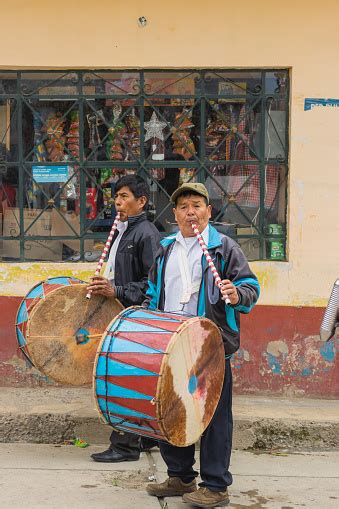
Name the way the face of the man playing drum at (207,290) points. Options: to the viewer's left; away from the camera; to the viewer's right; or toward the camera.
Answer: toward the camera

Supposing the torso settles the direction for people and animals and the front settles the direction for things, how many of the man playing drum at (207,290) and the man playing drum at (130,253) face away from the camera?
0

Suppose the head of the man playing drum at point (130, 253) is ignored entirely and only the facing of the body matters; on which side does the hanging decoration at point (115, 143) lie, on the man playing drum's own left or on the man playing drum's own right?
on the man playing drum's own right

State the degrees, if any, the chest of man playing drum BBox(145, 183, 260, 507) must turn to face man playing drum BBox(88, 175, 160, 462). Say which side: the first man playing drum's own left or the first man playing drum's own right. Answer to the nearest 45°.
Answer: approximately 90° to the first man playing drum's own right

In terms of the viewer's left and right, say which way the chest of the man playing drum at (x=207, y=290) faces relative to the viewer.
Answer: facing the viewer and to the left of the viewer

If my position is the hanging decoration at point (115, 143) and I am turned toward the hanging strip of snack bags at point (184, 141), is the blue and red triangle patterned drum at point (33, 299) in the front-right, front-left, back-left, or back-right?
back-right

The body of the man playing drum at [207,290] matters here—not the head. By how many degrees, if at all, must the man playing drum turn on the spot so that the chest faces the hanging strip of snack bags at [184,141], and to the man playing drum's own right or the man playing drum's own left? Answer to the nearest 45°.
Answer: approximately 135° to the man playing drum's own right

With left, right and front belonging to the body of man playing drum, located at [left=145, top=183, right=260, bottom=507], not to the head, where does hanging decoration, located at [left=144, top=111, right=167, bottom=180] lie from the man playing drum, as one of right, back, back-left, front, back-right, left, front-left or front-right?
back-right
